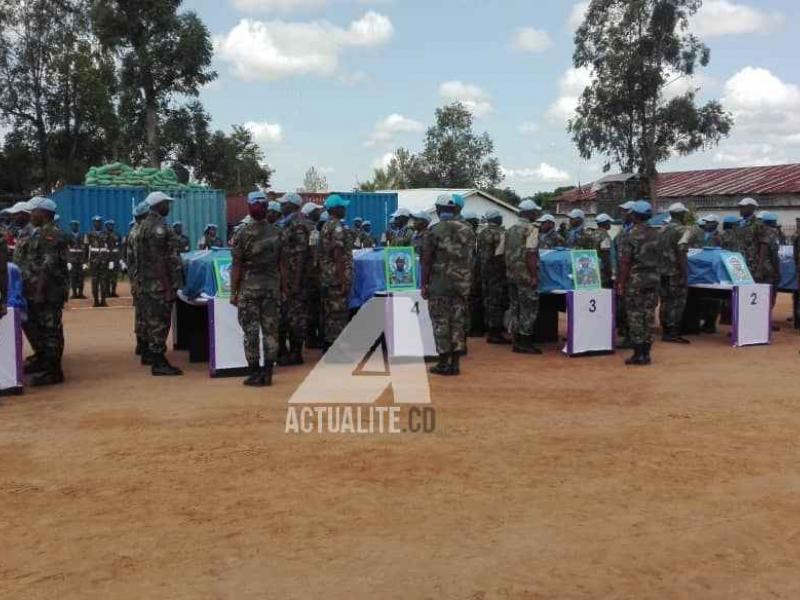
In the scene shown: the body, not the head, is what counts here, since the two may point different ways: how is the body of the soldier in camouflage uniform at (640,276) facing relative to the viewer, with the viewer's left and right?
facing away from the viewer and to the left of the viewer

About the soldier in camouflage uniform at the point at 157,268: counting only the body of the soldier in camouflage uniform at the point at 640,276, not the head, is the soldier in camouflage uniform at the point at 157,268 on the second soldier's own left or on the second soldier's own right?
on the second soldier's own left

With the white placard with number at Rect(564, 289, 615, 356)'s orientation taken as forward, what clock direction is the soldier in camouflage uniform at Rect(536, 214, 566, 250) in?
The soldier in camouflage uniform is roughly at 5 o'clock from the white placard with number.

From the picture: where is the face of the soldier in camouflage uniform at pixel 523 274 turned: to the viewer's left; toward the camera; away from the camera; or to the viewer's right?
to the viewer's right

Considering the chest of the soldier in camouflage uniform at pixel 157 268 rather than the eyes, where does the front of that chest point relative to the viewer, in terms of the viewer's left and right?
facing to the right of the viewer

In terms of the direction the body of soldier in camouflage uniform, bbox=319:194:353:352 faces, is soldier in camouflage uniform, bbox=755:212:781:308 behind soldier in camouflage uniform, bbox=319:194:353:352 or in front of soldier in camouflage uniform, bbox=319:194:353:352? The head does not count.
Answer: in front
